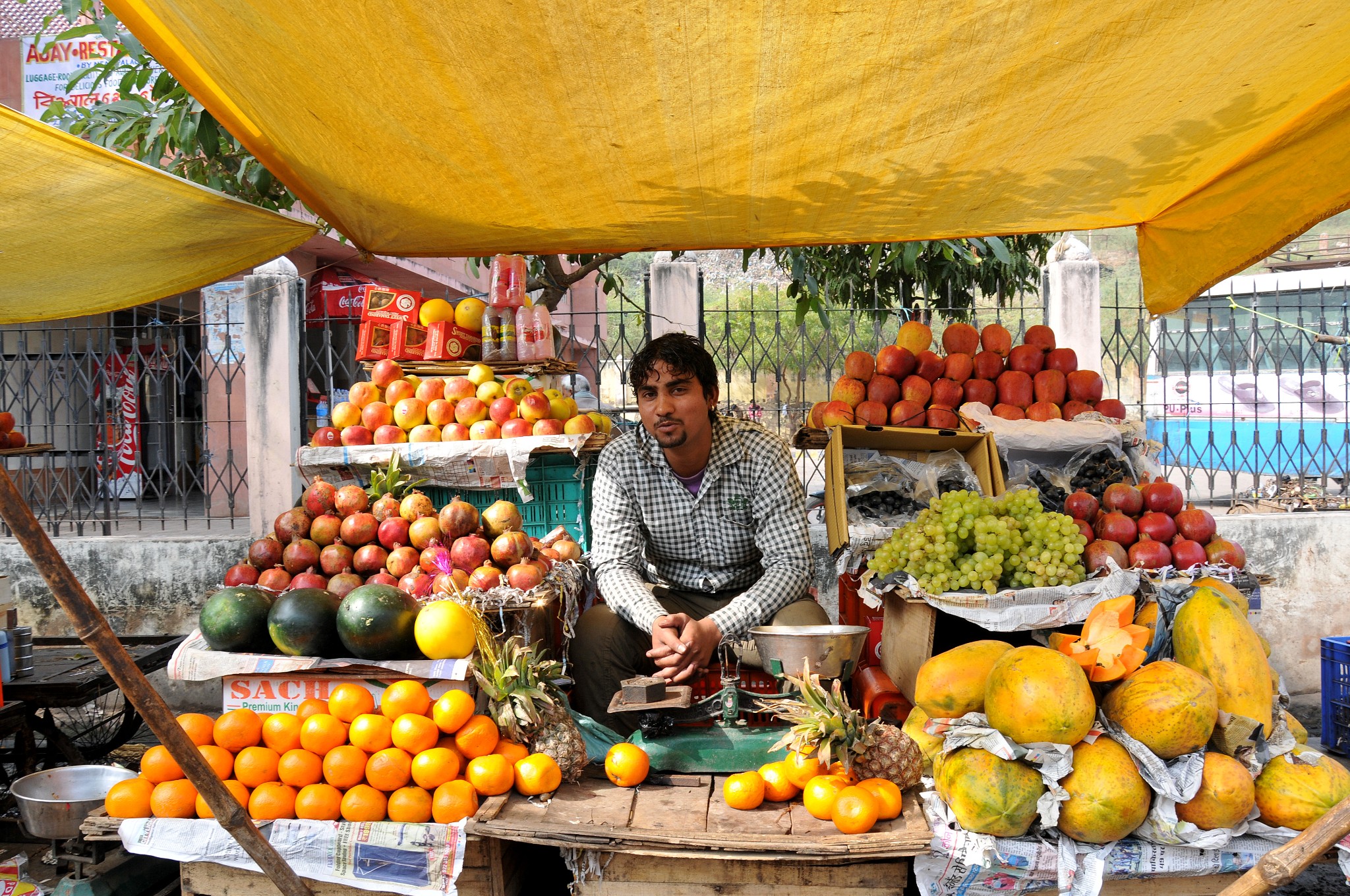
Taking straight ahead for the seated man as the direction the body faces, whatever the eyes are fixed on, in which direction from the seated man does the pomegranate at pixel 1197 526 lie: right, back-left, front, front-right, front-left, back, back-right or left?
left

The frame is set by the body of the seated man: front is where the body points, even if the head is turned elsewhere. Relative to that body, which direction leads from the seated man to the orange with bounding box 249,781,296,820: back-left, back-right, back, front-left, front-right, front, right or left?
front-right

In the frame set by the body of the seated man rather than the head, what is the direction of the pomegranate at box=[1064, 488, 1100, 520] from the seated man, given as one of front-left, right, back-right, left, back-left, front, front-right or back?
left

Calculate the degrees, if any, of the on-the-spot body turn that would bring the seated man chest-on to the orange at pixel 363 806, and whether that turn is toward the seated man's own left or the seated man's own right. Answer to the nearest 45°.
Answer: approximately 45° to the seated man's own right

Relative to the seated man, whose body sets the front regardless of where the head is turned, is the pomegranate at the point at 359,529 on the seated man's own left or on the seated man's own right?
on the seated man's own right

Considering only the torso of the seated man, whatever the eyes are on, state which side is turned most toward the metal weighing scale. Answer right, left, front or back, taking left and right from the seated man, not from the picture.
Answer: front

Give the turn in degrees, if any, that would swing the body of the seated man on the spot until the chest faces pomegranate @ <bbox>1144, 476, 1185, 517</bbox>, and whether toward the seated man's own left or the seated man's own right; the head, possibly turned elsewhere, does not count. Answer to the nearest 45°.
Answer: approximately 90° to the seated man's own left

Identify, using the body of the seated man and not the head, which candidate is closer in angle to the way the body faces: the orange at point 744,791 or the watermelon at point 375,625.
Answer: the orange

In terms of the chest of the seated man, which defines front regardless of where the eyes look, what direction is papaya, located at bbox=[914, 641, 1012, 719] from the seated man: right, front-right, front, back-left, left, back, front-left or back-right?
front-left

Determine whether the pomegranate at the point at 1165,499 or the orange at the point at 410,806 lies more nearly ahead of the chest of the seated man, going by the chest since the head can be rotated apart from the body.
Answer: the orange

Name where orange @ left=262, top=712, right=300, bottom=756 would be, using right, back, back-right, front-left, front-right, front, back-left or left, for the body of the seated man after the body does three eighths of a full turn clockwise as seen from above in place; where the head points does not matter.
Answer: left

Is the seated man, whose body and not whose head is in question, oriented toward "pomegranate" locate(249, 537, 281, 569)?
no

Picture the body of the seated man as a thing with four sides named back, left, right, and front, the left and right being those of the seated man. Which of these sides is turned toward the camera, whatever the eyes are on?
front

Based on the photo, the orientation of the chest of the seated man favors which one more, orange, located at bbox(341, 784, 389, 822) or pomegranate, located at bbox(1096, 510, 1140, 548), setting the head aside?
the orange

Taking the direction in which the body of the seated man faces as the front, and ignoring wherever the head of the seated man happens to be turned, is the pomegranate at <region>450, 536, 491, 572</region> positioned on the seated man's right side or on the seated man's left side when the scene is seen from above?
on the seated man's right side

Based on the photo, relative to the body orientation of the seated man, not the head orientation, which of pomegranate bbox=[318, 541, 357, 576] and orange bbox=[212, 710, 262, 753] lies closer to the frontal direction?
the orange

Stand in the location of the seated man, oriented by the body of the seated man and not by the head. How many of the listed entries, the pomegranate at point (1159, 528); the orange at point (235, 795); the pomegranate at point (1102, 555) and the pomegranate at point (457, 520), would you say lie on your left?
2

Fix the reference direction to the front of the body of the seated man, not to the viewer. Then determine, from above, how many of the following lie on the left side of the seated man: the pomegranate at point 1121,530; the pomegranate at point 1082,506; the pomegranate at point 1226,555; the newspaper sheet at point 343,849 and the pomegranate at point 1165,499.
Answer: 4

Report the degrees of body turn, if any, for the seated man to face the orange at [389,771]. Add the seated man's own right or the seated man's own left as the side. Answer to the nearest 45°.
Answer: approximately 45° to the seated man's own right

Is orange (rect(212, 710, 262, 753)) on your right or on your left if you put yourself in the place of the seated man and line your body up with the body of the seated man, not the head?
on your right

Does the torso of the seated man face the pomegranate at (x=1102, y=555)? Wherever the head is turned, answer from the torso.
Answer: no

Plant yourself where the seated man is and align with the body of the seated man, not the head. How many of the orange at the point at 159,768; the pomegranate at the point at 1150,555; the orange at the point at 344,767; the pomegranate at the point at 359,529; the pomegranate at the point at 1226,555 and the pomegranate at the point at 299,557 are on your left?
2
